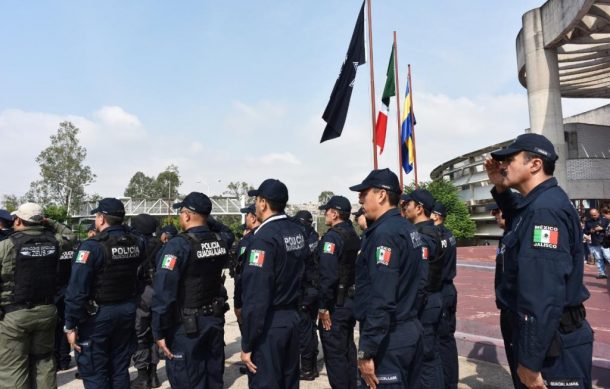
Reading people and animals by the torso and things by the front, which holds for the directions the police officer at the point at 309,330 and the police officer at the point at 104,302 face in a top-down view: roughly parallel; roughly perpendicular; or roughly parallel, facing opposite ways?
roughly parallel

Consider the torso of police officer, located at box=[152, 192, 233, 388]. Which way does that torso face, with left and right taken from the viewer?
facing away from the viewer and to the left of the viewer

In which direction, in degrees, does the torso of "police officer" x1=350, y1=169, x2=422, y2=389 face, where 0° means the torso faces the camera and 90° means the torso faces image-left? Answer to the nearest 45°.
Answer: approximately 90°

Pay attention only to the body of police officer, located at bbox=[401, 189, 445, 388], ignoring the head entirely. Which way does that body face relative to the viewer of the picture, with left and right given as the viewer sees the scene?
facing to the left of the viewer

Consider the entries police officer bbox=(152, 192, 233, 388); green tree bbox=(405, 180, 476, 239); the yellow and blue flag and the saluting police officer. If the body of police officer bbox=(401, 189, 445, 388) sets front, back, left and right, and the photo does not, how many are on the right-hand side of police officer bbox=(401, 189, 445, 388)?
2

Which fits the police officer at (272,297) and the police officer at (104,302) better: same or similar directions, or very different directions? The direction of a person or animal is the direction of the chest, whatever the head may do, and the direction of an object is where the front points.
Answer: same or similar directions

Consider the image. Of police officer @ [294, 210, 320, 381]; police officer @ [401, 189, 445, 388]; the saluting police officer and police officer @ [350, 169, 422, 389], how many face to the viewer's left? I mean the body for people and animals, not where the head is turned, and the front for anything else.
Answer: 4

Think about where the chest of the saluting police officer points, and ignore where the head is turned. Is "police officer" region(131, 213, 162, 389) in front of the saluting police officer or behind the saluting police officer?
in front

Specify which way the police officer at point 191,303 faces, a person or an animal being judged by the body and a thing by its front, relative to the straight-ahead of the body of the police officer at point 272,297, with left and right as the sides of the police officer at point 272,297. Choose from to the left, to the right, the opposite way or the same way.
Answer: the same way

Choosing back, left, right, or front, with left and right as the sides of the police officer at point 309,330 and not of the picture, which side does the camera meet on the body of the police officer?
left

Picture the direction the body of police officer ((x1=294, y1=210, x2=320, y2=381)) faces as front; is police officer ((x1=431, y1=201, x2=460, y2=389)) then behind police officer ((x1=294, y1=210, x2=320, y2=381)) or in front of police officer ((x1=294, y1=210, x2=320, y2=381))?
behind
